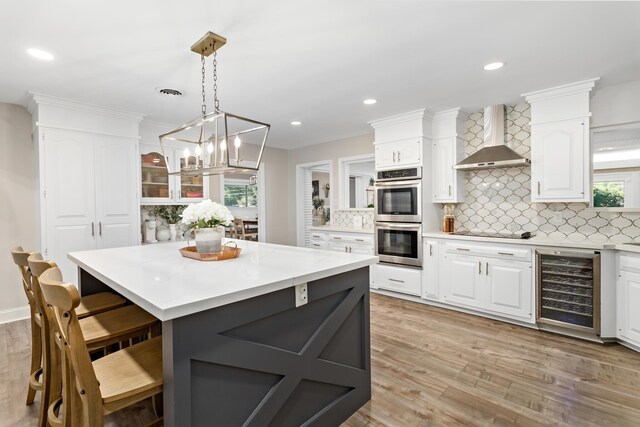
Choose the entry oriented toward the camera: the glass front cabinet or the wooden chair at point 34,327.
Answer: the glass front cabinet

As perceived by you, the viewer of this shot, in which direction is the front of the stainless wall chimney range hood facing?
facing the viewer

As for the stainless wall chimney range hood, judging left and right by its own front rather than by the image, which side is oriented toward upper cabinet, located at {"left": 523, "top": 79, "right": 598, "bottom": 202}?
left

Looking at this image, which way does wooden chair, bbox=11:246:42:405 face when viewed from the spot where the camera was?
facing to the right of the viewer

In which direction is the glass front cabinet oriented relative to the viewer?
toward the camera

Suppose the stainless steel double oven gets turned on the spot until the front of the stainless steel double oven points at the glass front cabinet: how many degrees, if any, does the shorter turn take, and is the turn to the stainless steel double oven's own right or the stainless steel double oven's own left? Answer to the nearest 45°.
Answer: approximately 45° to the stainless steel double oven's own right

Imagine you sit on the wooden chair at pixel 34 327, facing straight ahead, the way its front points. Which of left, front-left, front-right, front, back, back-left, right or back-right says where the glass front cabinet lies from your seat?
front-left

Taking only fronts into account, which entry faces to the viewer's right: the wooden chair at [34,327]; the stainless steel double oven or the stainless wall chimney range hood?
the wooden chair

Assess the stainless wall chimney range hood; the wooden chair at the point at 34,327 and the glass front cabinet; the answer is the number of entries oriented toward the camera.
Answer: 2

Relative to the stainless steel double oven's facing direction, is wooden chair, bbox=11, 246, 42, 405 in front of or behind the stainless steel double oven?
in front

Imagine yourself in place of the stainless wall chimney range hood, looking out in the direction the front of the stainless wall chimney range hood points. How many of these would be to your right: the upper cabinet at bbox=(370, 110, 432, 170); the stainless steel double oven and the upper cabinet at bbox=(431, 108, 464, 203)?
3

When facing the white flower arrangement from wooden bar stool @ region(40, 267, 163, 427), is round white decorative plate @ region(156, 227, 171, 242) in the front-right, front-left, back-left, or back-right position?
front-left
